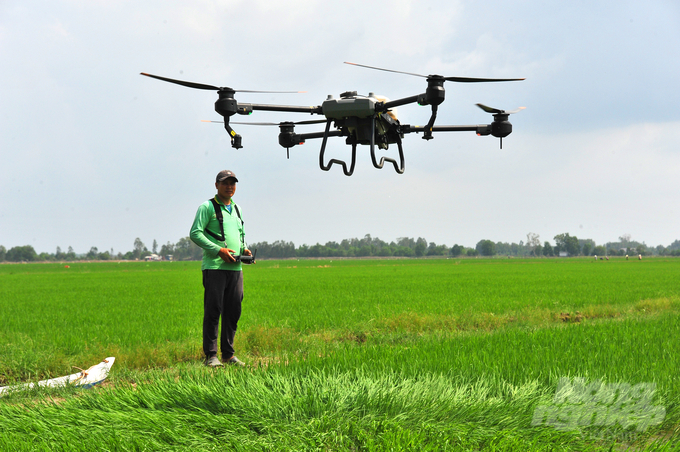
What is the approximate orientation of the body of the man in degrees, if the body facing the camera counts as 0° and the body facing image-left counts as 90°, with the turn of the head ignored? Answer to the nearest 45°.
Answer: approximately 315°

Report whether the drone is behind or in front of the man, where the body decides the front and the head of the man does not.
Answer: in front
